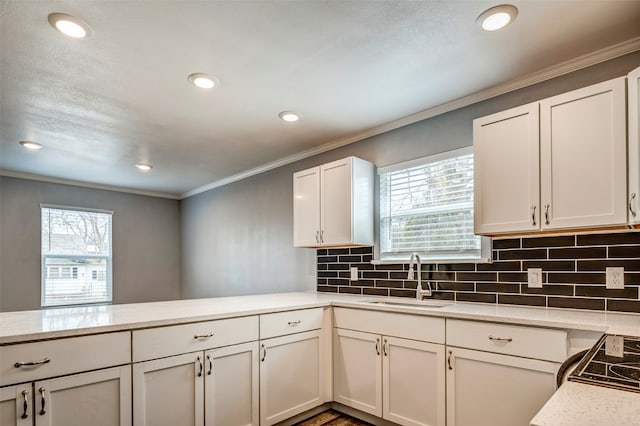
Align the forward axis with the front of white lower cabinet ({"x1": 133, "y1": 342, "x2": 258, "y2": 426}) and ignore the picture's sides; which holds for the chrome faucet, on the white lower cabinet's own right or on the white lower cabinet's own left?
on the white lower cabinet's own left

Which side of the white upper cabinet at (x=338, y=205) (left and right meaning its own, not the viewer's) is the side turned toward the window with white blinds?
left

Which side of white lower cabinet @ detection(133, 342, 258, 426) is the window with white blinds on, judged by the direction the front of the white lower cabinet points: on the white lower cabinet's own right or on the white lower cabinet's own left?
on the white lower cabinet's own left

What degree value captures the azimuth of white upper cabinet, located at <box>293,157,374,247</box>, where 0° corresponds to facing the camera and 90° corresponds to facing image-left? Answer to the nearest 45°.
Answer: approximately 45°

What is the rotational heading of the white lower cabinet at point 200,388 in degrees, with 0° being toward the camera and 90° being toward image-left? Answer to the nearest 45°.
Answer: approximately 315°

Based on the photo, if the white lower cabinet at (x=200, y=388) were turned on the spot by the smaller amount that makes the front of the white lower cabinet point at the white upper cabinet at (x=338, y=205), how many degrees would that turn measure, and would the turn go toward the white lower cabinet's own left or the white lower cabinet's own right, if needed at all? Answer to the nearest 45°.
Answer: approximately 90° to the white lower cabinet's own left

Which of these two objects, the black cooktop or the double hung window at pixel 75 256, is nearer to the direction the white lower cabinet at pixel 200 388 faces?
the black cooktop

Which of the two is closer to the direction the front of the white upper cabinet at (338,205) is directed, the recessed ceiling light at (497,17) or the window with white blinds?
the recessed ceiling light

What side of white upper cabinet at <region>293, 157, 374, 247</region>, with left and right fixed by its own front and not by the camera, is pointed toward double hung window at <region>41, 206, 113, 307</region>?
right
